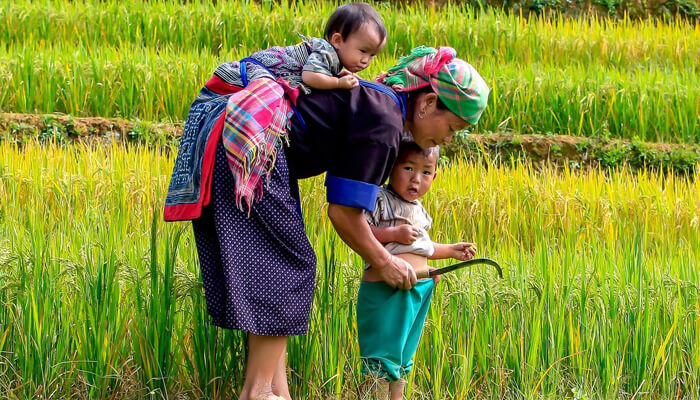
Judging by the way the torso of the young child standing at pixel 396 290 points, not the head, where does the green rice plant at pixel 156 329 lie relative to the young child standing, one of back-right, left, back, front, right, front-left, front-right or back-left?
back-right

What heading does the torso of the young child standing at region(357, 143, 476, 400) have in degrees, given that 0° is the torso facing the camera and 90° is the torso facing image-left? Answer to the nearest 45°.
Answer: approximately 315°

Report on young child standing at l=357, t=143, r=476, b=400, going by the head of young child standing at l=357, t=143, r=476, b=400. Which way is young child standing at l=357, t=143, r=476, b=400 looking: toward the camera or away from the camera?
toward the camera
